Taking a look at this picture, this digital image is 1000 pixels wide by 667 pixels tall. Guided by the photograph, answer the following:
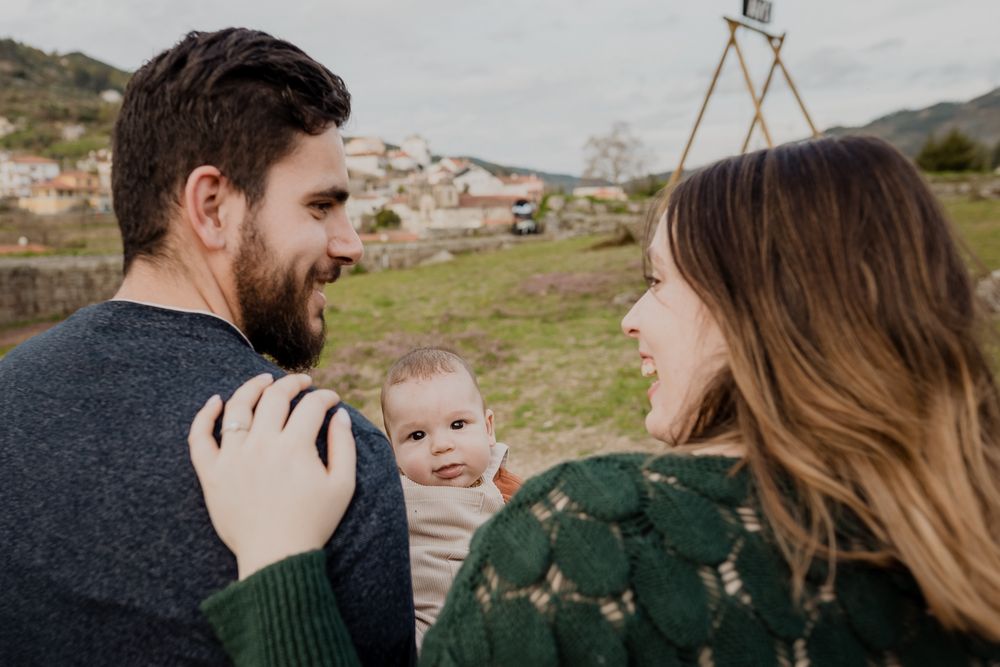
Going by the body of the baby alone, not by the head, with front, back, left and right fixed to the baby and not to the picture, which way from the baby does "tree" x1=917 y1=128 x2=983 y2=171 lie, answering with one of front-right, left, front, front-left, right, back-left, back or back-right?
back-left

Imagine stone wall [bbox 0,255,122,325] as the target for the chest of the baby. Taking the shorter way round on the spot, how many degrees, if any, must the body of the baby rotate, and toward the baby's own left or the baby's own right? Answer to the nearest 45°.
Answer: approximately 135° to the baby's own right

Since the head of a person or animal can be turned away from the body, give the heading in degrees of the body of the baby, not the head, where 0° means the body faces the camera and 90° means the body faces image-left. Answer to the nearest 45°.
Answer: approximately 0°

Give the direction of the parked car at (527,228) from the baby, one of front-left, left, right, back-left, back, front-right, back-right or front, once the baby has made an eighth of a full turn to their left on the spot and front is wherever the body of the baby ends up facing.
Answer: back-left
